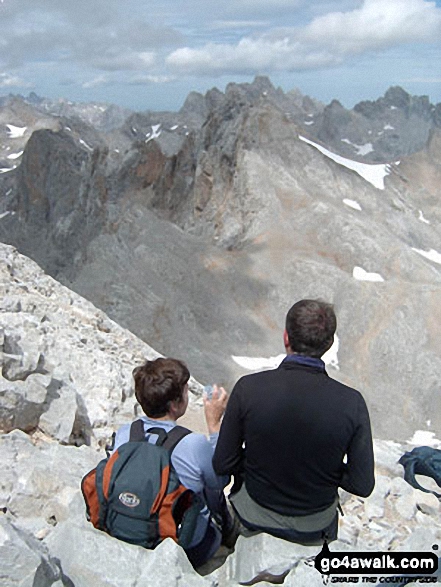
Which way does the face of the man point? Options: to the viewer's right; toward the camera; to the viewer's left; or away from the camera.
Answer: away from the camera

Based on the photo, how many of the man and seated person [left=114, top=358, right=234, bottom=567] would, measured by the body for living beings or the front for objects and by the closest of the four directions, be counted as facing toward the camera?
0

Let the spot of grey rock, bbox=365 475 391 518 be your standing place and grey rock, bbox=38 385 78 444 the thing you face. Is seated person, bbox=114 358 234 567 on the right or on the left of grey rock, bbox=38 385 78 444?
left

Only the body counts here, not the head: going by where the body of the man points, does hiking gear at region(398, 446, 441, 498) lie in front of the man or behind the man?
in front

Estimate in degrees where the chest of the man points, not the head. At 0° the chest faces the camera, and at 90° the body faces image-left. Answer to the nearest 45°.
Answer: approximately 180°

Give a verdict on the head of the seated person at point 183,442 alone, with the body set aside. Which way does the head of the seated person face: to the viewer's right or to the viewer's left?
to the viewer's right

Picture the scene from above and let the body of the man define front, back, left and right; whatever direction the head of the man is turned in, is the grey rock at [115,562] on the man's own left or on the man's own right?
on the man's own left
